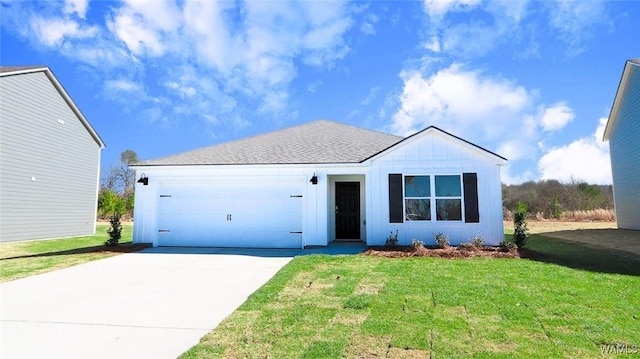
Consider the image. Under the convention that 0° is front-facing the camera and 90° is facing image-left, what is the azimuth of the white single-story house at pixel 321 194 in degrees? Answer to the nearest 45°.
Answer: approximately 0°

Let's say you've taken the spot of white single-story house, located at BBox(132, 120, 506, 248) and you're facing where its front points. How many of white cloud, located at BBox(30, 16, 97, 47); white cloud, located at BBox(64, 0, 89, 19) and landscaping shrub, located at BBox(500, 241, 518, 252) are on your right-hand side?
2

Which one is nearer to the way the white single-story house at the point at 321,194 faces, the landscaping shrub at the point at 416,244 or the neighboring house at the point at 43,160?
the landscaping shrub

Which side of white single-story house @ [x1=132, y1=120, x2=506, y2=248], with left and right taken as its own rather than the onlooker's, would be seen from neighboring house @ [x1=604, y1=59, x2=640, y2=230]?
left

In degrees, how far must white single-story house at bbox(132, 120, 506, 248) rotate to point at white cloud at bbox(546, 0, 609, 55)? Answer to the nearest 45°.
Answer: approximately 90° to its left

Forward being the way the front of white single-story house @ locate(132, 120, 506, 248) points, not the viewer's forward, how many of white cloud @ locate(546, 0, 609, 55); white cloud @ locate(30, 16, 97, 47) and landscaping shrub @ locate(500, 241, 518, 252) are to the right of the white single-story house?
1

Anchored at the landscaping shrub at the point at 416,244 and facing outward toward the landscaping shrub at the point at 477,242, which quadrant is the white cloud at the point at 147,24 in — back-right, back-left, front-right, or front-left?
back-left

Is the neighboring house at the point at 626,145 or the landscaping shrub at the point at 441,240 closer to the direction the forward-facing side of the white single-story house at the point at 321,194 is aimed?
the landscaping shrub

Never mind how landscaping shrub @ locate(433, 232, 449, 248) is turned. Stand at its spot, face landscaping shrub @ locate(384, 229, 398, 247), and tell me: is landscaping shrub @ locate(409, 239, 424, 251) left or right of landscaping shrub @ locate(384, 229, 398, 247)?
left

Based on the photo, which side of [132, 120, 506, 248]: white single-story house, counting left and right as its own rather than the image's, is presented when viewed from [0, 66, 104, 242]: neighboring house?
right

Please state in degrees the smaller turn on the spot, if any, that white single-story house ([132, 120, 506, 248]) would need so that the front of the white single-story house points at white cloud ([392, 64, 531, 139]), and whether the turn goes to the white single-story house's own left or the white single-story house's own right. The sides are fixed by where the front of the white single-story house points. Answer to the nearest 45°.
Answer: approximately 135° to the white single-story house's own left

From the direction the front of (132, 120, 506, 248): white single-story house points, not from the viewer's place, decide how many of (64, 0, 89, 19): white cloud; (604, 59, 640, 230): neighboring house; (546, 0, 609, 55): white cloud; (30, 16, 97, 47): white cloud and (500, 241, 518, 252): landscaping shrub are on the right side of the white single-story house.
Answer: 2
